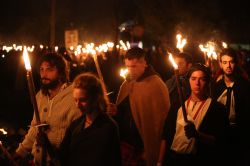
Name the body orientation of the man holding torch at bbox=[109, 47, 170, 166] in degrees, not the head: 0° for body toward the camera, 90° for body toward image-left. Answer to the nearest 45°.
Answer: approximately 45°

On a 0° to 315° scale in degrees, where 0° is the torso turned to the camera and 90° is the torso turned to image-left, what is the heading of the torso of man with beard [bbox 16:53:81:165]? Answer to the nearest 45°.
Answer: approximately 45°

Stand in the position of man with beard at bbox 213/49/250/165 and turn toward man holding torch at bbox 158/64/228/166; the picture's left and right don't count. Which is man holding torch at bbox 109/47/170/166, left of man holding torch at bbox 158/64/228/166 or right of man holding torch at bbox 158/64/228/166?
right

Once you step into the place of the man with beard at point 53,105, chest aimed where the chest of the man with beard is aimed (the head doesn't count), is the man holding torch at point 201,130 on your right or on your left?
on your left
